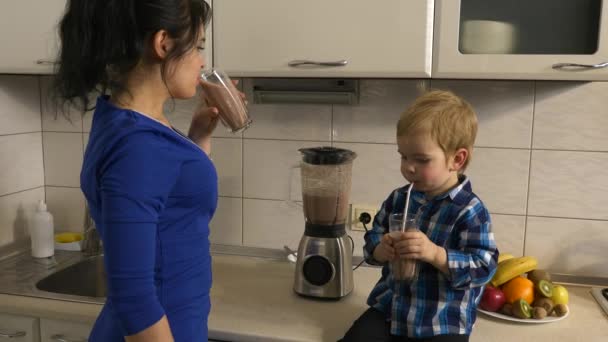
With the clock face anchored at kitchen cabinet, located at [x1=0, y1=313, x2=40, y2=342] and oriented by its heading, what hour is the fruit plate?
The fruit plate is roughly at 10 o'clock from the kitchen cabinet.

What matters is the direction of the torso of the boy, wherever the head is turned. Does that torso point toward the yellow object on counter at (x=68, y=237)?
no

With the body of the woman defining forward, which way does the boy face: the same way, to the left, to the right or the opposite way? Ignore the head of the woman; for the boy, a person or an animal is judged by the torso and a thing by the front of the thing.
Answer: the opposite way

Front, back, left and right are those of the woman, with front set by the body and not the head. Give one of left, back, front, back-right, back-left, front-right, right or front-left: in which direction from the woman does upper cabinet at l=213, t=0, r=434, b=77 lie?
front-left

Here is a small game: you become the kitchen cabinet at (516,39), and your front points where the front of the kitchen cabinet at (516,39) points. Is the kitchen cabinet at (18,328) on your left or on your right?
on your right

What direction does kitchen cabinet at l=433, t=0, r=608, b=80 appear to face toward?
toward the camera

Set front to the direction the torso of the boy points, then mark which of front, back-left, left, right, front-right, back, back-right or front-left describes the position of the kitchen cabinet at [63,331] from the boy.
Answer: front-right

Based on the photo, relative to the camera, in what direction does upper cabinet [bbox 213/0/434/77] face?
facing the viewer

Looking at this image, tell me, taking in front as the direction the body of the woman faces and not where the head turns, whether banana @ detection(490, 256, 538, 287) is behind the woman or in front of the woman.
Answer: in front

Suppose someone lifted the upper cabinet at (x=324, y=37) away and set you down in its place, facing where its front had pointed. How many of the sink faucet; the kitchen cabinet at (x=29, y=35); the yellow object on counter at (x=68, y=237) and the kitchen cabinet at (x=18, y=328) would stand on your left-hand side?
0

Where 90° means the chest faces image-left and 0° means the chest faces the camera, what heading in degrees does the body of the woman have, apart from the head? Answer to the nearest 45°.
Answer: approximately 270°

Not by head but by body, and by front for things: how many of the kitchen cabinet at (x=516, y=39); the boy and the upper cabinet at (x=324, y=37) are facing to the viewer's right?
0

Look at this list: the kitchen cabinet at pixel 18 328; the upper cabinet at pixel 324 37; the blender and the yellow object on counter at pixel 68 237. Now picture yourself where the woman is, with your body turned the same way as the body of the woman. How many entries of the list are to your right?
0

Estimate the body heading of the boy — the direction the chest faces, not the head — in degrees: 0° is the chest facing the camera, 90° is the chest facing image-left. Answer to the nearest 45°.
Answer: approximately 45°

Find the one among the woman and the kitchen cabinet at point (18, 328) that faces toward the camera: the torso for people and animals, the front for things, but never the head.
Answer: the kitchen cabinet

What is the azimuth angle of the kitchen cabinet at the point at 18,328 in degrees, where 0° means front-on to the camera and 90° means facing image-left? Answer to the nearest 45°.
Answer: approximately 0°

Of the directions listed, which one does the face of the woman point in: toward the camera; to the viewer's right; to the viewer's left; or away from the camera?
to the viewer's right
